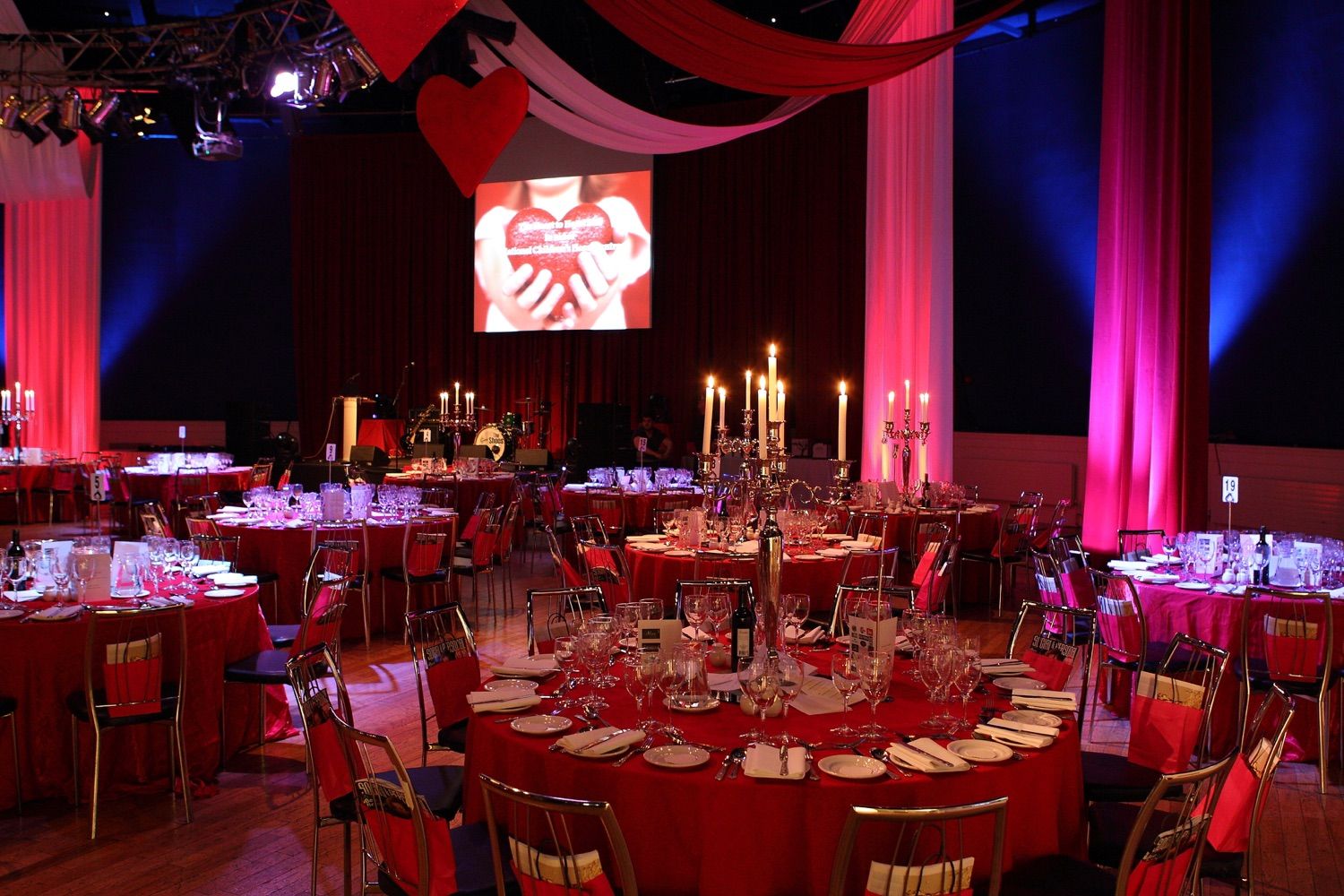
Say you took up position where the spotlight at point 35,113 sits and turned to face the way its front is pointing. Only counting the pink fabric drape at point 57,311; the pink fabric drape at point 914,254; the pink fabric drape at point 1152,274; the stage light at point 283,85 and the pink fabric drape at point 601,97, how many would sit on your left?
4

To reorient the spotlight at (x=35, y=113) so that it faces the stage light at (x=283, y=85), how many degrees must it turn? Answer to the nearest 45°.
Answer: approximately 90° to its left

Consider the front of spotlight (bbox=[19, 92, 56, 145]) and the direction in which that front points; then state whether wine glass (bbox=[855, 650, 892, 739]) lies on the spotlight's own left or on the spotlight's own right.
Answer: on the spotlight's own left

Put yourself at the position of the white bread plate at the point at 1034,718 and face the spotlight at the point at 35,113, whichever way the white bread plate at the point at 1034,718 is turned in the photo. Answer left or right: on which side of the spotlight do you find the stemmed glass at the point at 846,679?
left

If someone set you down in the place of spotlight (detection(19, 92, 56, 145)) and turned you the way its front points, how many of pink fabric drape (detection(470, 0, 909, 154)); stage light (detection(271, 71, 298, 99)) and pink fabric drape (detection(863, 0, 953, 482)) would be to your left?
3

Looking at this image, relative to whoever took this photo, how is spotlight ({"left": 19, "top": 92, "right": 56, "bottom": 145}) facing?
facing the viewer and to the left of the viewer

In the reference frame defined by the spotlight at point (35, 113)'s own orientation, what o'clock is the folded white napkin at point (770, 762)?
The folded white napkin is roughly at 10 o'clock from the spotlight.

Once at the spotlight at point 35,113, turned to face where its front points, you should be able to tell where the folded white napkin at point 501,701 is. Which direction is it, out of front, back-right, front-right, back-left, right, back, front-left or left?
front-left

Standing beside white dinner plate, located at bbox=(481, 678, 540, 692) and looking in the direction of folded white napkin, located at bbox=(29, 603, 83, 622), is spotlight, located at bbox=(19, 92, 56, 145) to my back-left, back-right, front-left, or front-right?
front-right

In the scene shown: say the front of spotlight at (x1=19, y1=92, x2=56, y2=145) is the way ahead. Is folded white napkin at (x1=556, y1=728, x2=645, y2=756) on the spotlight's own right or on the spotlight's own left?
on the spotlight's own right

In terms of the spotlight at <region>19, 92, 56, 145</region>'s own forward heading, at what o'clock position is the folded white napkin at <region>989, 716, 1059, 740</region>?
The folded white napkin is roughly at 10 o'clock from the spotlight.

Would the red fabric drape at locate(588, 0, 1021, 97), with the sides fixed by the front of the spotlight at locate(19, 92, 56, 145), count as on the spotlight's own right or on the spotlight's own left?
on the spotlight's own left

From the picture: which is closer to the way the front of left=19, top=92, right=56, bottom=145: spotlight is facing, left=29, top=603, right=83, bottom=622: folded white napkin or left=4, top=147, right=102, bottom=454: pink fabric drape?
the folded white napkin

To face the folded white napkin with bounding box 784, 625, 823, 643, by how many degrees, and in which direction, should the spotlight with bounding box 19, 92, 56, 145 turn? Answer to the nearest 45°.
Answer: approximately 90° to its right
